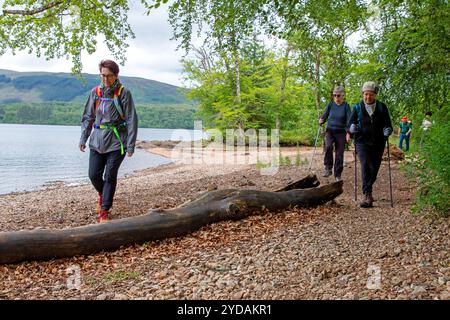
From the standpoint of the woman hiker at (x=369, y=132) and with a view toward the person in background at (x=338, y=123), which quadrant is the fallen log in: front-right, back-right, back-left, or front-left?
back-left

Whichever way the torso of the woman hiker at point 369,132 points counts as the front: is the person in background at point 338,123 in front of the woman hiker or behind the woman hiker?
behind

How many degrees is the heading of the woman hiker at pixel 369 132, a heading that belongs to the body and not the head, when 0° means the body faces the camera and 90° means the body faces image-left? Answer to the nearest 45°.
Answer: approximately 0°

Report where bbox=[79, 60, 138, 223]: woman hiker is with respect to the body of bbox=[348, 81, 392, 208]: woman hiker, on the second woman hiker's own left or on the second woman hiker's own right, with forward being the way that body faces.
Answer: on the second woman hiker's own right

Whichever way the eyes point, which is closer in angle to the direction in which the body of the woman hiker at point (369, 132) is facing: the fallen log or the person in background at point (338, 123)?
the fallen log

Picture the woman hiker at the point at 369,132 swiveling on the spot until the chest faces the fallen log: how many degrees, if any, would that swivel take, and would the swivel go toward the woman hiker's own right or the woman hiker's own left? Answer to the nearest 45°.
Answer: approximately 45° to the woman hiker's own right

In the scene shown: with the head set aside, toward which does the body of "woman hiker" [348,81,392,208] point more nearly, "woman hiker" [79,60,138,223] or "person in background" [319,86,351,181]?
the woman hiker
